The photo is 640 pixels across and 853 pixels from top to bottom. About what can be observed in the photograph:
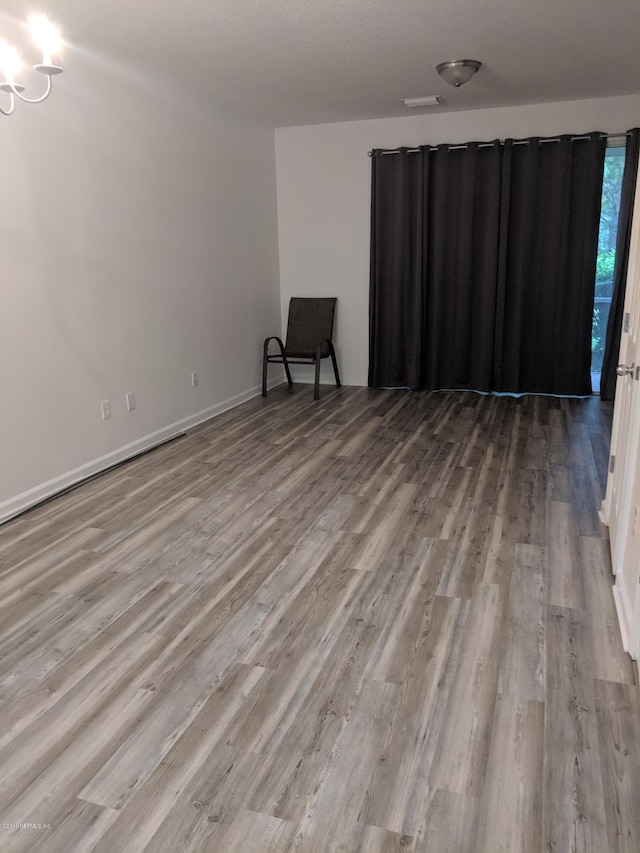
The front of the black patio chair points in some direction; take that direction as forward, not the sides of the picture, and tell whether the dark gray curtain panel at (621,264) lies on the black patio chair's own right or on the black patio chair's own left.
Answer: on the black patio chair's own left

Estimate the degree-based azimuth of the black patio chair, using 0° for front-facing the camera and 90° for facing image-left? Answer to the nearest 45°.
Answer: approximately 45°

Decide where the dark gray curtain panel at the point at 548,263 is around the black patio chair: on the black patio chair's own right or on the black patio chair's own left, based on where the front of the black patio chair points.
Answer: on the black patio chair's own left

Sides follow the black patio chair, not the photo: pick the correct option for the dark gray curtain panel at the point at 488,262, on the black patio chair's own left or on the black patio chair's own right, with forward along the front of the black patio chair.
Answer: on the black patio chair's own left

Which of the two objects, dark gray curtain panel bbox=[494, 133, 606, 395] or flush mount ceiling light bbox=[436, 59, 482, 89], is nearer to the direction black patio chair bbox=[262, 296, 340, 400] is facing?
the flush mount ceiling light

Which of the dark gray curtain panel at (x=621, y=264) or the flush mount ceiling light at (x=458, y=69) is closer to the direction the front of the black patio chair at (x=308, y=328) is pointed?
the flush mount ceiling light

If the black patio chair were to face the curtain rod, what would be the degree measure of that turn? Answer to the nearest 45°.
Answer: approximately 135° to its left
